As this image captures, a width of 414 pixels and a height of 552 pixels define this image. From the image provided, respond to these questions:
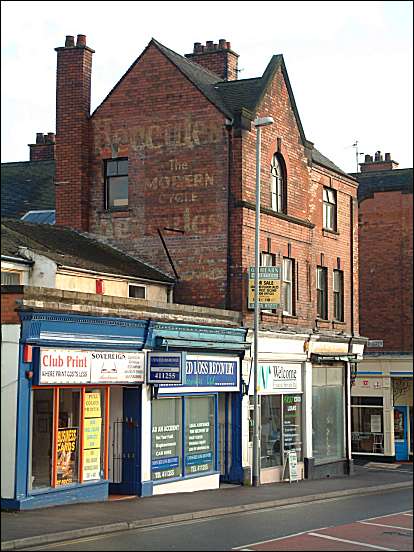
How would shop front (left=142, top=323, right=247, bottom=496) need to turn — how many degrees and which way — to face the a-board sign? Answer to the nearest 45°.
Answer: approximately 90° to its left

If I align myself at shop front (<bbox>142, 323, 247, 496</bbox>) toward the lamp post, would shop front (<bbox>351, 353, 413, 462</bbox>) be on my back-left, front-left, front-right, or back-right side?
front-left

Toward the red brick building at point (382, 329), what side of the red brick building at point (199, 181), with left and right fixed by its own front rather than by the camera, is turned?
left

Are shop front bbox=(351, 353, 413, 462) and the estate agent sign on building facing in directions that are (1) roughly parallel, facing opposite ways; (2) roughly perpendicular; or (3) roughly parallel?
roughly parallel

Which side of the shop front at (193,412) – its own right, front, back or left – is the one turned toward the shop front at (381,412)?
left

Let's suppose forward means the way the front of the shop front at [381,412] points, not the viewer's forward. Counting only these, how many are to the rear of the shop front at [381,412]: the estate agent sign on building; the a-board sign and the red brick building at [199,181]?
0

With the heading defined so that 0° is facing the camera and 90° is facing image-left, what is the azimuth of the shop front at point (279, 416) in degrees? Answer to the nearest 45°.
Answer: approximately 315°

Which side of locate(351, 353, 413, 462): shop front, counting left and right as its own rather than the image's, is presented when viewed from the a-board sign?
front

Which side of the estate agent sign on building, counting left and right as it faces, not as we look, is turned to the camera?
front

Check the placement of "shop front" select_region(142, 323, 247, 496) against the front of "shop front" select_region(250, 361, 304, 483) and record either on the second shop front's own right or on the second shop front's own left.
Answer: on the second shop front's own right

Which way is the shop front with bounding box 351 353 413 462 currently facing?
toward the camera

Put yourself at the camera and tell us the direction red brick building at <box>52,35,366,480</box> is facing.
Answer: facing the viewer and to the right of the viewer

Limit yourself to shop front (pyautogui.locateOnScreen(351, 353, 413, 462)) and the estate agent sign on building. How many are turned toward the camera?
2

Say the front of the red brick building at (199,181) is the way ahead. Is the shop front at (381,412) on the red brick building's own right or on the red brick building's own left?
on the red brick building's own left

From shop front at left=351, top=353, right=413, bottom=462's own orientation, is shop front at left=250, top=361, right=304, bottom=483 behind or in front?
in front
